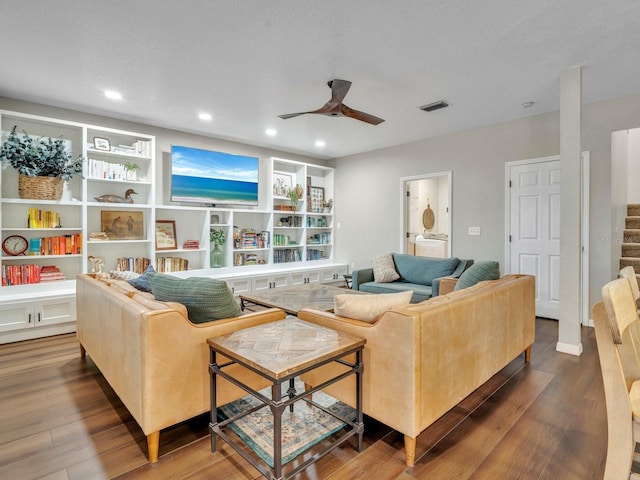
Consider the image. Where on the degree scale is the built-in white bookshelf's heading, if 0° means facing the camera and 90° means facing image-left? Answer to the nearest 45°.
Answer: approximately 315°

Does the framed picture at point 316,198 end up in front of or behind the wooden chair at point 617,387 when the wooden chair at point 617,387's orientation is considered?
behind

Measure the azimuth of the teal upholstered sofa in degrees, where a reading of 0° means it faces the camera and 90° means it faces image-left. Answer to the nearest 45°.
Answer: approximately 45°

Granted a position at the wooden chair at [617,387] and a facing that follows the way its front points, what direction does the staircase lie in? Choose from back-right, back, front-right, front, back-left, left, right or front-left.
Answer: back-left

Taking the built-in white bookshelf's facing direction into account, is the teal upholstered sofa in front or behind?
in front

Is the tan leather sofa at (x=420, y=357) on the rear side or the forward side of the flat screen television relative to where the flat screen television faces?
on the forward side

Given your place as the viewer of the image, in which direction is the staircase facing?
facing the viewer

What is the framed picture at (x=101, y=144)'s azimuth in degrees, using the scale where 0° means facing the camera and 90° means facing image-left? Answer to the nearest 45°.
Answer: approximately 315°

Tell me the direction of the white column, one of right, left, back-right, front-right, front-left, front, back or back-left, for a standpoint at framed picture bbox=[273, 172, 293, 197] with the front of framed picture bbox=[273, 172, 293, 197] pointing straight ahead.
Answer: front

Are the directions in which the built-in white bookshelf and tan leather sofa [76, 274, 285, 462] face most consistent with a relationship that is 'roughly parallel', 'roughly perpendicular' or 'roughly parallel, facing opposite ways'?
roughly perpendicular

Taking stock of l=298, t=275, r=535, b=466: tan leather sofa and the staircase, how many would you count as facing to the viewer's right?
0

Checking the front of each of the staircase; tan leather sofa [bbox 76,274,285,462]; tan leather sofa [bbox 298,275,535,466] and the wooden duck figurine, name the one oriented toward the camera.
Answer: the staircase
